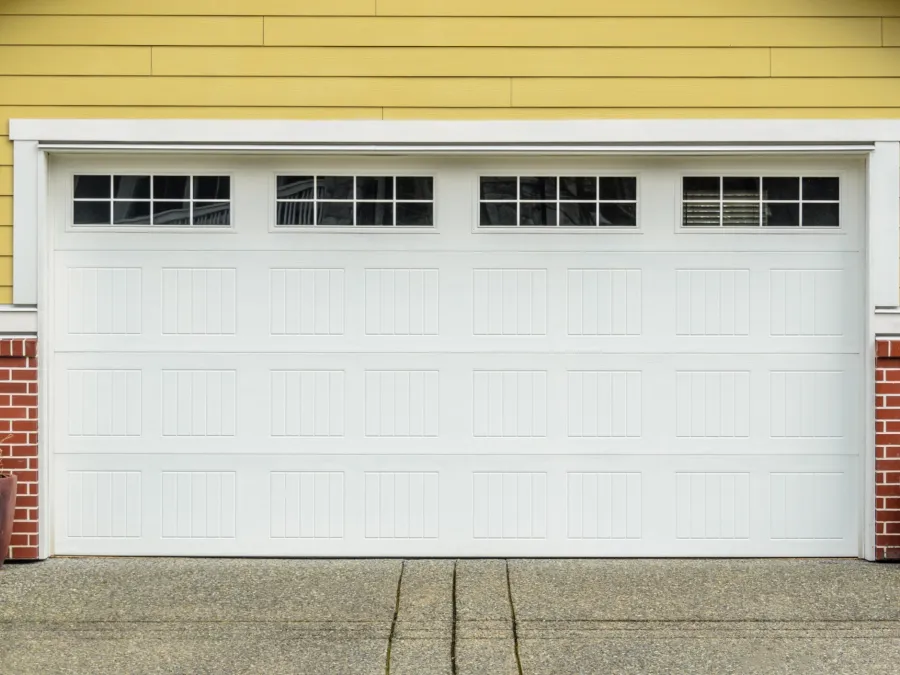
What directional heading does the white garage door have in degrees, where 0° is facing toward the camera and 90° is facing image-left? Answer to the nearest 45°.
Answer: approximately 0°

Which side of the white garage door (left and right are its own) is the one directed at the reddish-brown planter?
right
